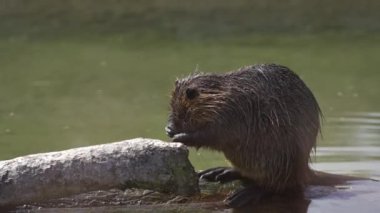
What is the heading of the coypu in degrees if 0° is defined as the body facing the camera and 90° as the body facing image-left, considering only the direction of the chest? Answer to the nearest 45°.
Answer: approximately 90°

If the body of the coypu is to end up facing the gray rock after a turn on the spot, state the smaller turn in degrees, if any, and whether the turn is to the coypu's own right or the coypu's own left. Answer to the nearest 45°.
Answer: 0° — it already faces it
